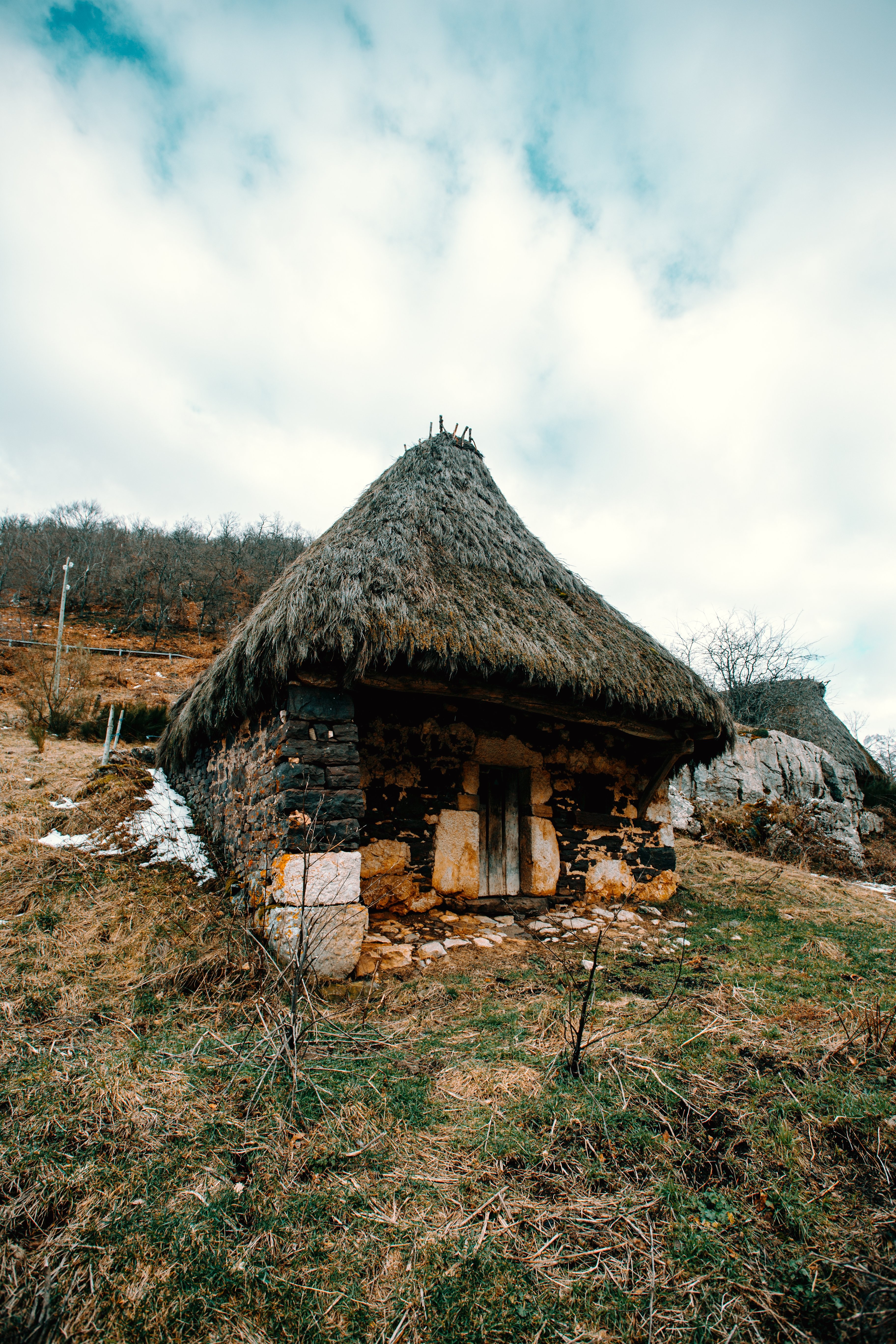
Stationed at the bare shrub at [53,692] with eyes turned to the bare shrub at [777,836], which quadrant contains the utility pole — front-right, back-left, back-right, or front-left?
back-left

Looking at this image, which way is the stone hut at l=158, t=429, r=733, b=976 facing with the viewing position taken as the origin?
facing the viewer and to the right of the viewer

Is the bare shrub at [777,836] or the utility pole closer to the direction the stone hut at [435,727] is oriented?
the bare shrub

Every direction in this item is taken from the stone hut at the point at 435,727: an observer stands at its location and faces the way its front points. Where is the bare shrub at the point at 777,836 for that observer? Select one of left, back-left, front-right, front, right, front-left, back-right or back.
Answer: left

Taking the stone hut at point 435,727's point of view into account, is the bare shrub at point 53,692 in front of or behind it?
behind
